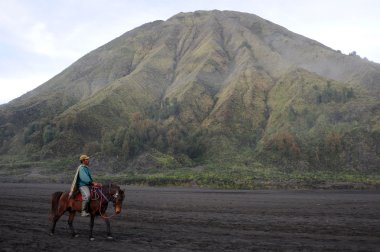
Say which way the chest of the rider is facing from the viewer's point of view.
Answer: to the viewer's right
